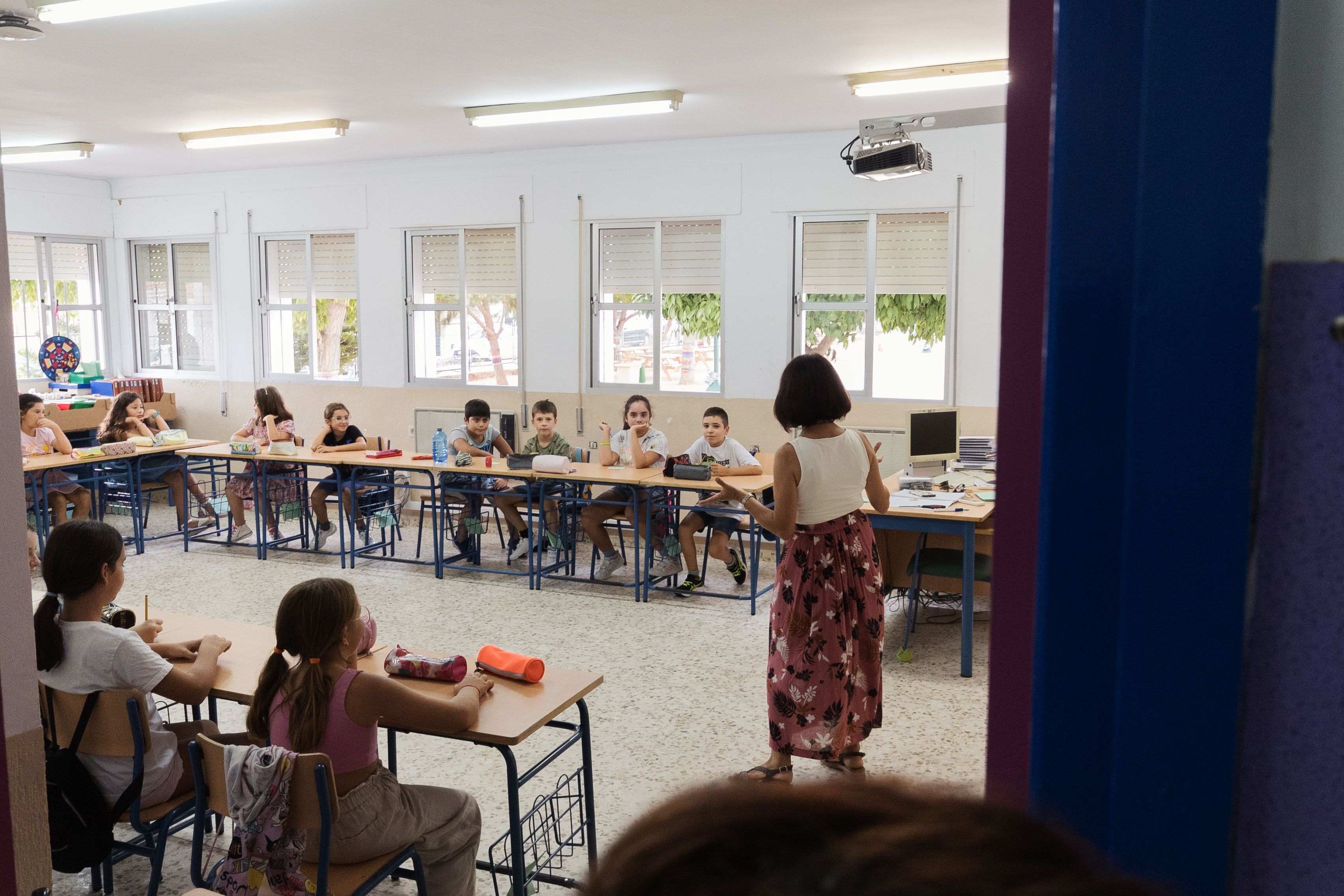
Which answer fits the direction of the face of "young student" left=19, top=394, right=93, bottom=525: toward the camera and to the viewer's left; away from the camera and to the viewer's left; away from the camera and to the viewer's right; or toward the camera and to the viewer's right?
toward the camera and to the viewer's right

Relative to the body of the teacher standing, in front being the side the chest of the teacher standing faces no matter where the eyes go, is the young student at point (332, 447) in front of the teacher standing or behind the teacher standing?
in front

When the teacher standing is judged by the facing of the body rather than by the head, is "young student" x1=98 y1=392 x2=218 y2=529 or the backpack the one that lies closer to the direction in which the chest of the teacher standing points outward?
the young student

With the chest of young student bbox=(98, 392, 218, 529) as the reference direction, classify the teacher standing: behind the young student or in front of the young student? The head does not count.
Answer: in front

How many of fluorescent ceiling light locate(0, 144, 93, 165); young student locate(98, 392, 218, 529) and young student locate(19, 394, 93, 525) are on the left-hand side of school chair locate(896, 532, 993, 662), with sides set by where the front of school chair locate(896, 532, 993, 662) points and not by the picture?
3

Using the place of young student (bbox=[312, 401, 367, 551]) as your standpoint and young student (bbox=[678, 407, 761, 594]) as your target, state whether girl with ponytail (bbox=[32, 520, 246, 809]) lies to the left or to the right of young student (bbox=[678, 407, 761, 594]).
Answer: right

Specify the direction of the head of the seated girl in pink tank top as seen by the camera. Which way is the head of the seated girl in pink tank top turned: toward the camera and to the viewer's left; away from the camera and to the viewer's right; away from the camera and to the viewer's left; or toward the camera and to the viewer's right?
away from the camera and to the viewer's right

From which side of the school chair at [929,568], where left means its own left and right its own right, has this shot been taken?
back

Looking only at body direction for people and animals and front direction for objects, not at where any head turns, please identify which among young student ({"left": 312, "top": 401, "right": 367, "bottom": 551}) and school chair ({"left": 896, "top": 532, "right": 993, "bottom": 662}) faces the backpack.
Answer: the young student

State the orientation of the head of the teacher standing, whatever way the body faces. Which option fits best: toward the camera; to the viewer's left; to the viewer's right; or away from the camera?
away from the camera

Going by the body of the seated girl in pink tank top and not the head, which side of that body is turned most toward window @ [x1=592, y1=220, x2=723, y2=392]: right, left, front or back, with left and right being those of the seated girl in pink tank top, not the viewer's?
front
